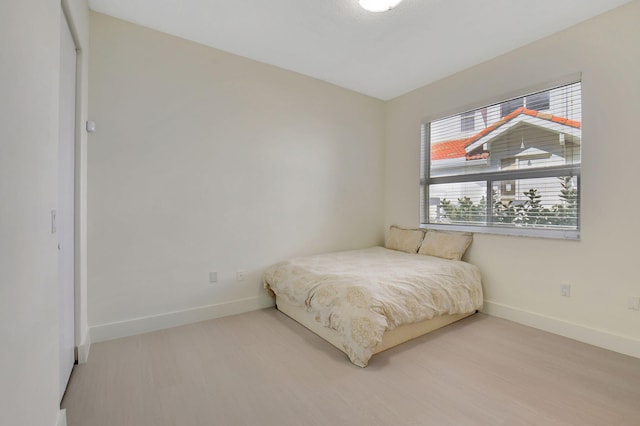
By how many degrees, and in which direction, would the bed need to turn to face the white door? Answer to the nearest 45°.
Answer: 0° — it already faces it

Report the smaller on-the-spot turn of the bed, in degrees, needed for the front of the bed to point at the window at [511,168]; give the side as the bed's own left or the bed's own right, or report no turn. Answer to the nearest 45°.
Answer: approximately 180°

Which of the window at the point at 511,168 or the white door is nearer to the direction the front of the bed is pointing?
the white door

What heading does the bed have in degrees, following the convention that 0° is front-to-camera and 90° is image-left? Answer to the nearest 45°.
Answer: approximately 45°
